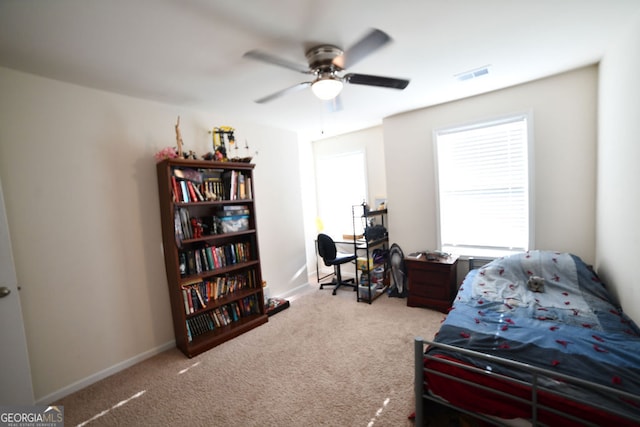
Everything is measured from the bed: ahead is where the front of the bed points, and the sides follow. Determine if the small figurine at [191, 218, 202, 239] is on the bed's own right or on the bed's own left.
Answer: on the bed's own right

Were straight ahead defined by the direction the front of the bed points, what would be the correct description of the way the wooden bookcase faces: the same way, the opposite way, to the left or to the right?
to the left

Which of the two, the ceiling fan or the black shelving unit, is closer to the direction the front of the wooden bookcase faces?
the ceiling fan

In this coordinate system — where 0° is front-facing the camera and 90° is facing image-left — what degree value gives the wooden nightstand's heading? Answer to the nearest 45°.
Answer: approximately 0°

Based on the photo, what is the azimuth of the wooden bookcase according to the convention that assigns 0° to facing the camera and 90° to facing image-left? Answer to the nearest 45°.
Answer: approximately 315°

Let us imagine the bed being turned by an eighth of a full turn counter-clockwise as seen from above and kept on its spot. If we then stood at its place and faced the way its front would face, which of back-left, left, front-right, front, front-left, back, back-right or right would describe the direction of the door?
right

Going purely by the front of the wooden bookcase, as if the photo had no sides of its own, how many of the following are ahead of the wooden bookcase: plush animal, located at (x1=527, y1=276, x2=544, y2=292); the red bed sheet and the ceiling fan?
3

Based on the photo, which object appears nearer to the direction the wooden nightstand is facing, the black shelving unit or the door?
the door

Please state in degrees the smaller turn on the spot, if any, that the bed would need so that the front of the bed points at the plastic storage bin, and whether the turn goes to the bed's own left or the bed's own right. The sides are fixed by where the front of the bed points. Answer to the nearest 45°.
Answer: approximately 90° to the bed's own right

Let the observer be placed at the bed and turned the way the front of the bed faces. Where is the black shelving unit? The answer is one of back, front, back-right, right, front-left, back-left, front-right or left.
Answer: back-right

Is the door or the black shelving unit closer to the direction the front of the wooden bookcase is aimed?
the black shelving unit

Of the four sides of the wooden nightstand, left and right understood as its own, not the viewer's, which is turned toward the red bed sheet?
front

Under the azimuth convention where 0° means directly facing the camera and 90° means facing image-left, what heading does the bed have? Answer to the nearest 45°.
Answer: approximately 0°

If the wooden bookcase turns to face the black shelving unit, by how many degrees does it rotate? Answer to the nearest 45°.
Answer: approximately 45° to its left
